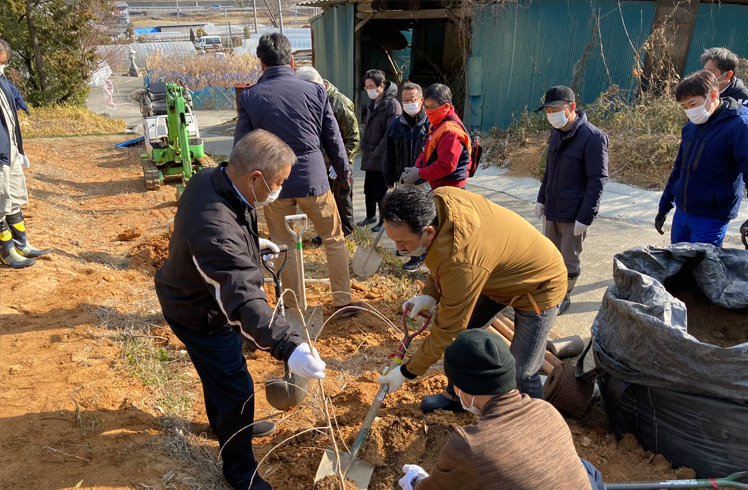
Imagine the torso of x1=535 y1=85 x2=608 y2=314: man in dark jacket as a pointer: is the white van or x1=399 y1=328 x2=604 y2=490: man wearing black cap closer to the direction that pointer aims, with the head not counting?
the man wearing black cap

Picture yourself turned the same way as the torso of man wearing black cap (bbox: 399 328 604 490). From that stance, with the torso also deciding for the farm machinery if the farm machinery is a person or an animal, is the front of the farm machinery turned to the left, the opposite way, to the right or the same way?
the opposite way

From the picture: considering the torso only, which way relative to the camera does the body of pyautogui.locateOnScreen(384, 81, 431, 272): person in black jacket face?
toward the camera

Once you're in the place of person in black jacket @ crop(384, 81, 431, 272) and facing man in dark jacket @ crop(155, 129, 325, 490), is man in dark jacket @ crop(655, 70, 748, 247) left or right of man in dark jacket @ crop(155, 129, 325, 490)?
left

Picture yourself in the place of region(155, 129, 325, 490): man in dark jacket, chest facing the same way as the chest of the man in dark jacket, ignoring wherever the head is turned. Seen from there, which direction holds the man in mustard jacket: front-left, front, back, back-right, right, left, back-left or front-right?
front

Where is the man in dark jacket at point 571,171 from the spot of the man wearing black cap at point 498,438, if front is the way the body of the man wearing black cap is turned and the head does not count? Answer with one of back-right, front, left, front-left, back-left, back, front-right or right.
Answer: front-right

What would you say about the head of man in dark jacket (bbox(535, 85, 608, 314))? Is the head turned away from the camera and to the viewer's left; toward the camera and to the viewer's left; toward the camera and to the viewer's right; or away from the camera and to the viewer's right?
toward the camera and to the viewer's left

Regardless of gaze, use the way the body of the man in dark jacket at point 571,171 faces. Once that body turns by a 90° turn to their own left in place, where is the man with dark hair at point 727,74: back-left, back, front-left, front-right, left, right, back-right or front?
left

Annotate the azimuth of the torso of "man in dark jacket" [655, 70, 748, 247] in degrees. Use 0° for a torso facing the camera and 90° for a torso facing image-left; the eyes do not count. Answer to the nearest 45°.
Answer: approximately 45°

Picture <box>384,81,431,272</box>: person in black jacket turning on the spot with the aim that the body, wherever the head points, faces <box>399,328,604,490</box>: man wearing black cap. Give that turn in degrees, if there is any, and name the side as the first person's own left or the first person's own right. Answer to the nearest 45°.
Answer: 0° — they already face them

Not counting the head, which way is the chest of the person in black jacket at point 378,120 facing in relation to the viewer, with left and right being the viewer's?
facing the viewer and to the left of the viewer

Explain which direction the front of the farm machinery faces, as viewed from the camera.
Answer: facing the viewer

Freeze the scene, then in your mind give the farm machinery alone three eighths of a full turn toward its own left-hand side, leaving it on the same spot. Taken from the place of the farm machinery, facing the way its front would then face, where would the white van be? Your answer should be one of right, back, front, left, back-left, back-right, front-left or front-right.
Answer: front-left
